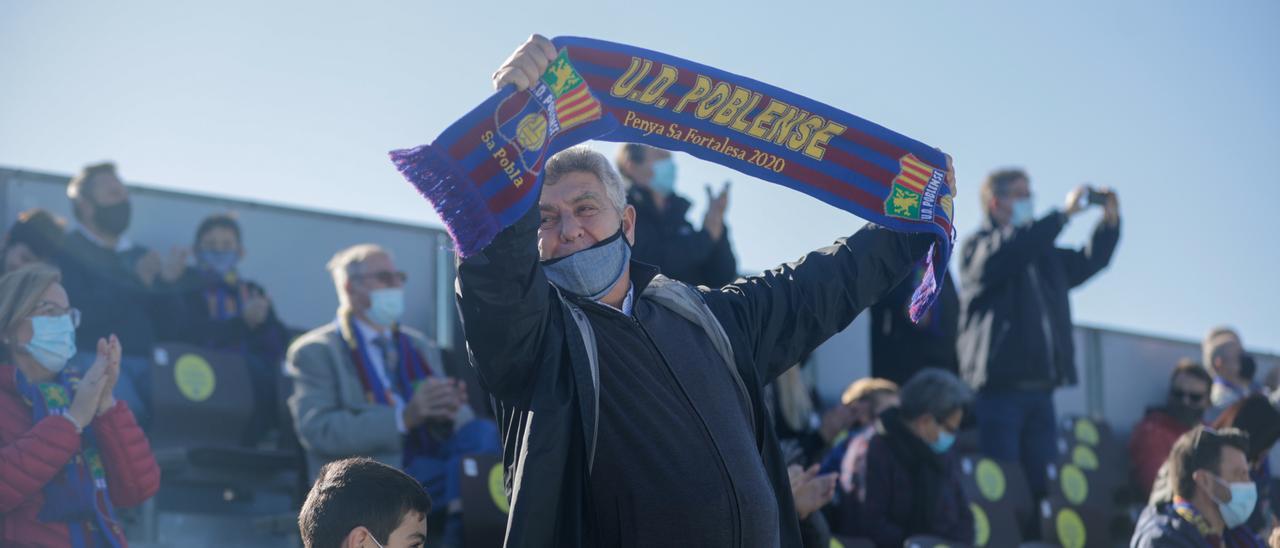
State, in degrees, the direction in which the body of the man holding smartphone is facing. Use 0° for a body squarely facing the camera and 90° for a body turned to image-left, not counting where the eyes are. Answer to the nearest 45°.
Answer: approximately 315°

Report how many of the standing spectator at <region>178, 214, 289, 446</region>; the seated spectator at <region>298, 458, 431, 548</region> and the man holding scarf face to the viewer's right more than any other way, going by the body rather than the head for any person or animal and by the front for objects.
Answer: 1

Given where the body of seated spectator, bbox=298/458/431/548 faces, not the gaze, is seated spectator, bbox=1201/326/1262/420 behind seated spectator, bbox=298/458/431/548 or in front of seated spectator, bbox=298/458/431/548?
in front

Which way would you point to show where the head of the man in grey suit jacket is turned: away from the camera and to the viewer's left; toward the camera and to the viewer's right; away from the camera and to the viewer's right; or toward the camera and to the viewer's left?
toward the camera and to the viewer's right

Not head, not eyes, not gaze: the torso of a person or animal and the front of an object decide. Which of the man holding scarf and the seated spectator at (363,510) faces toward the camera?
the man holding scarf

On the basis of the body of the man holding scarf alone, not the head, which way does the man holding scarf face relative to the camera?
toward the camera

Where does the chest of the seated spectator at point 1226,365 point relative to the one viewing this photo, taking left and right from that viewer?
facing the viewer and to the right of the viewer

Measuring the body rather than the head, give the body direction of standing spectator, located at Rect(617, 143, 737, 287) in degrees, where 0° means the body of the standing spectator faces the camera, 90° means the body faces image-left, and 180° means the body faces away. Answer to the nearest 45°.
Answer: approximately 315°

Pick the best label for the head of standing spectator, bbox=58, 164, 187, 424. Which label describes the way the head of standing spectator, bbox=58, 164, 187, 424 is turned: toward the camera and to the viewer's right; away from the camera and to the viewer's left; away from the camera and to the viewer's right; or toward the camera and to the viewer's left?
toward the camera and to the viewer's right

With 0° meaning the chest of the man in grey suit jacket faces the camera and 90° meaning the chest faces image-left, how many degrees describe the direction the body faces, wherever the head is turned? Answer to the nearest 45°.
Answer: approximately 315°

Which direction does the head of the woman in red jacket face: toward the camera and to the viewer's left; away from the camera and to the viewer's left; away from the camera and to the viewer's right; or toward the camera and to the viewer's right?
toward the camera and to the viewer's right

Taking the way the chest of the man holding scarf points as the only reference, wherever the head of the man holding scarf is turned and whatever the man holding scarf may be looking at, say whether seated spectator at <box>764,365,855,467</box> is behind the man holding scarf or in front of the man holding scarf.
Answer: behind
